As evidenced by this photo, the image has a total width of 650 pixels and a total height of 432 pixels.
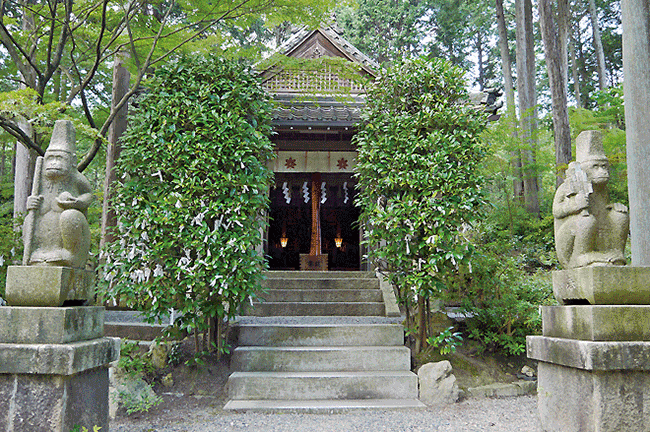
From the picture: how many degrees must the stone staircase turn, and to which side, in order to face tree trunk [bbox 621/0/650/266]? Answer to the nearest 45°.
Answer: approximately 90° to its left

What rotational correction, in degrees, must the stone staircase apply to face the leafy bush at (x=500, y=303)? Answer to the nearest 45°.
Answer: approximately 90° to its left

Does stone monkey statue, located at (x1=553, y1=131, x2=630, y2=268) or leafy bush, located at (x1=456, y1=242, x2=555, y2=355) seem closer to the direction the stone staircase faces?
the stone monkey statue

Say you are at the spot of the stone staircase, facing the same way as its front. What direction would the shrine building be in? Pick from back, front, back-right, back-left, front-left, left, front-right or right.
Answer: back

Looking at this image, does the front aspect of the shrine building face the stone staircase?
yes

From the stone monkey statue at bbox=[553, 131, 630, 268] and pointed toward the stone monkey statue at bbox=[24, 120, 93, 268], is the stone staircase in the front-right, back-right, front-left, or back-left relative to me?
front-right

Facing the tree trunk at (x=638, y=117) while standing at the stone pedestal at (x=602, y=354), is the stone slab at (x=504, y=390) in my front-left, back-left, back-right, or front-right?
front-left

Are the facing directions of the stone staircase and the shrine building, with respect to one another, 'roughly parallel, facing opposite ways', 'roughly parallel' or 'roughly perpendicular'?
roughly parallel

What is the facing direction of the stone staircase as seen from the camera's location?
facing the viewer

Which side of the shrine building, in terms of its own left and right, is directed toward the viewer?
front

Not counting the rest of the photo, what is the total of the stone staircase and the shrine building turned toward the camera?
2
